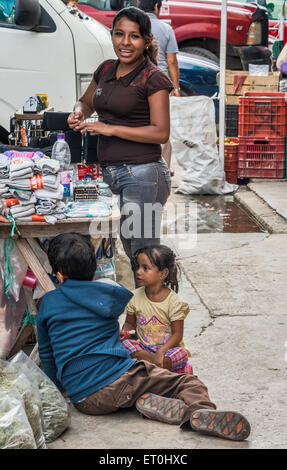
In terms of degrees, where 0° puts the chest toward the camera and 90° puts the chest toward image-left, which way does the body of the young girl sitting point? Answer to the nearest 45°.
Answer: approximately 45°

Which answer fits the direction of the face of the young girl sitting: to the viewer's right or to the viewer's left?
to the viewer's left

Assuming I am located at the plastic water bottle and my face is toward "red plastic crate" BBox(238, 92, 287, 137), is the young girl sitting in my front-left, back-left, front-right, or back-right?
back-right

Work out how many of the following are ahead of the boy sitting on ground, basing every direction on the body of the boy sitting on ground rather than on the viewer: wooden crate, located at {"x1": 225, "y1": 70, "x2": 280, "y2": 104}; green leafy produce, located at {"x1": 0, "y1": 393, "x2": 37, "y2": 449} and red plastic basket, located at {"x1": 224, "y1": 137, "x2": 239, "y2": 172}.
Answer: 2

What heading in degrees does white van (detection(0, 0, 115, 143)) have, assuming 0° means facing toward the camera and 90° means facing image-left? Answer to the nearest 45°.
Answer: approximately 270°

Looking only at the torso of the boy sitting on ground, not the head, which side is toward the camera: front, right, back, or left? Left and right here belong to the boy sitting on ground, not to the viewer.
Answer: back

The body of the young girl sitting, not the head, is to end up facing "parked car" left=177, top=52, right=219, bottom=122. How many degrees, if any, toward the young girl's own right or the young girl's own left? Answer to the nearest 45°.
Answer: approximately 135° to the young girl's own right
